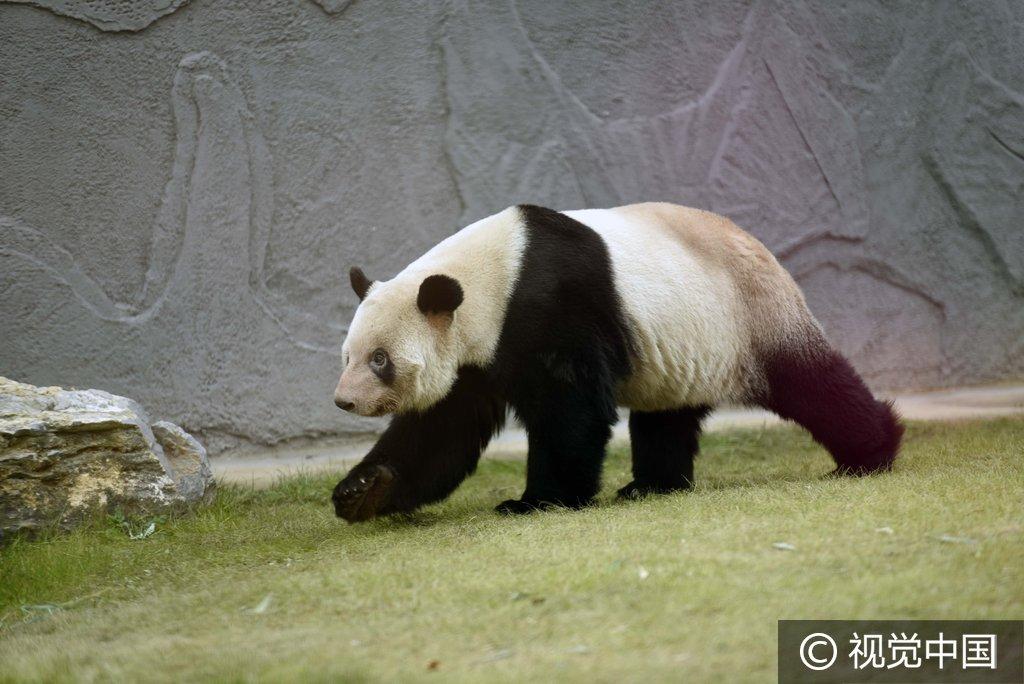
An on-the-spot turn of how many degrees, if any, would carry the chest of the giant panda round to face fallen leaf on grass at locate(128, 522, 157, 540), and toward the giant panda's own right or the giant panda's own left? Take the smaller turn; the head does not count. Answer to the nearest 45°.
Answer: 0° — it already faces it

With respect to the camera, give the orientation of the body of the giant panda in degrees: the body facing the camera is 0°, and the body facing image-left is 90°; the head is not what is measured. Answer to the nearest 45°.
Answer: approximately 90°

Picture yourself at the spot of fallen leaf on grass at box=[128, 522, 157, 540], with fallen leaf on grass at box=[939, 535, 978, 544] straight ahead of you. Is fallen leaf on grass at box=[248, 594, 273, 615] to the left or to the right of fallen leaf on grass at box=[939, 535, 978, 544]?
right

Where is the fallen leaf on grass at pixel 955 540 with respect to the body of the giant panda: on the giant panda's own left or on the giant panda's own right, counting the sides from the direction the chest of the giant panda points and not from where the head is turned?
on the giant panda's own left

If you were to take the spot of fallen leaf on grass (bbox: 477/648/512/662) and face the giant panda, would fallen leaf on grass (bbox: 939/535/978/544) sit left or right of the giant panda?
right

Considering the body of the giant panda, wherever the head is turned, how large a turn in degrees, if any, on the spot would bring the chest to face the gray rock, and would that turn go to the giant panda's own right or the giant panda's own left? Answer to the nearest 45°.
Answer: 0° — it already faces it

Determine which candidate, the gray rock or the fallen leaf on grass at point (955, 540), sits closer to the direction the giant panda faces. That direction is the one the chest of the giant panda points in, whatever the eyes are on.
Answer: the gray rock

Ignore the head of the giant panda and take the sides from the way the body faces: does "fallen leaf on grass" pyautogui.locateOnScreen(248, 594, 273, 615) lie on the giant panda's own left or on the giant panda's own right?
on the giant panda's own left

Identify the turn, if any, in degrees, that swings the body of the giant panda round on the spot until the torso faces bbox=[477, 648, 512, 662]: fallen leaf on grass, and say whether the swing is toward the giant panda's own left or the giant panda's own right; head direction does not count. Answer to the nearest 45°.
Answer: approximately 90° to the giant panda's own left
